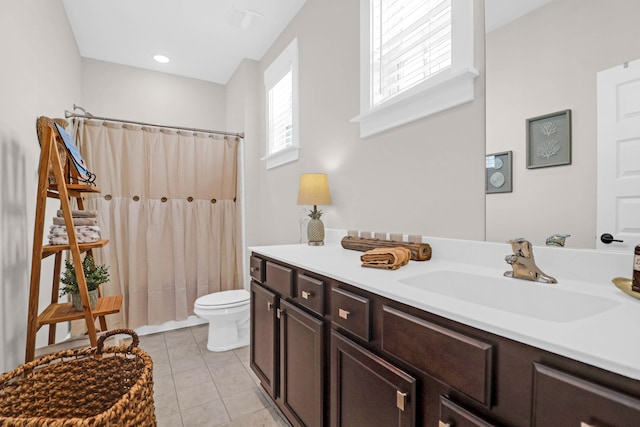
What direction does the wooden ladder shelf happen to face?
to the viewer's right

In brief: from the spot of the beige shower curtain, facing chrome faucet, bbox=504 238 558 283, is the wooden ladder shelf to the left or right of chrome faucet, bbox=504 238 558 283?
right

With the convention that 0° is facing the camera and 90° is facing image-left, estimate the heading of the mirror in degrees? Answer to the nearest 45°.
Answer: approximately 45°

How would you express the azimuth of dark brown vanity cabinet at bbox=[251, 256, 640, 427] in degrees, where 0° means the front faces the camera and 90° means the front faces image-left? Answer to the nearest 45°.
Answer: approximately 45°

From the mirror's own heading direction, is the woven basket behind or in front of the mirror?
in front
